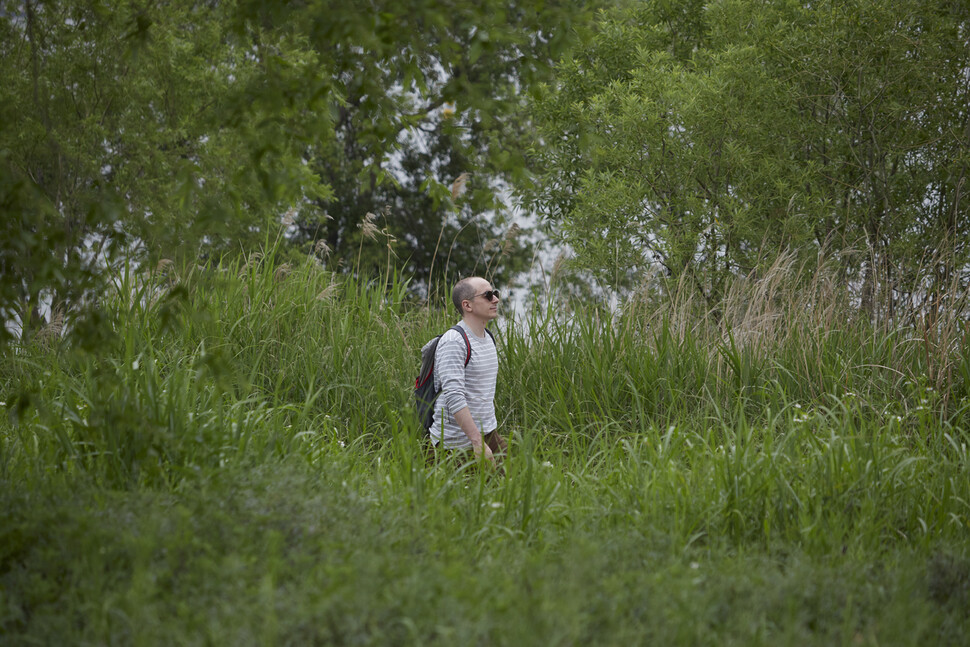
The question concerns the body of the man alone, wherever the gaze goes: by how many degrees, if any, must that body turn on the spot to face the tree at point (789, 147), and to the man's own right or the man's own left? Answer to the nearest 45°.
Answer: approximately 90° to the man's own left

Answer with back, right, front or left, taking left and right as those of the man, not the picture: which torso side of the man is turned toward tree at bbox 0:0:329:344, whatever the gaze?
back

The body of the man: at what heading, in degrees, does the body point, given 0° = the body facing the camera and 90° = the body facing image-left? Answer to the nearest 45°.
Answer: approximately 315°
